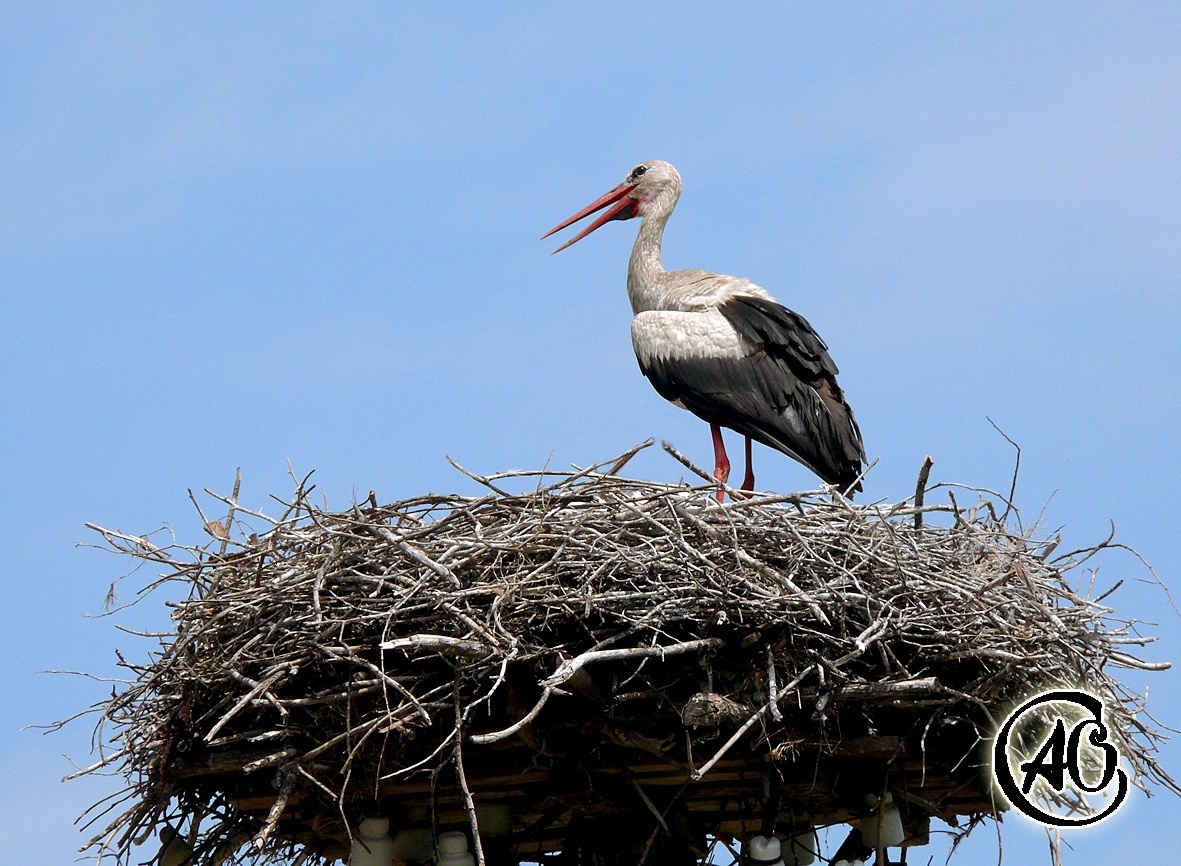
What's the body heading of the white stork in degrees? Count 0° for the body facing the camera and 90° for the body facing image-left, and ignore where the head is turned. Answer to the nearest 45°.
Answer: approximately 90°
